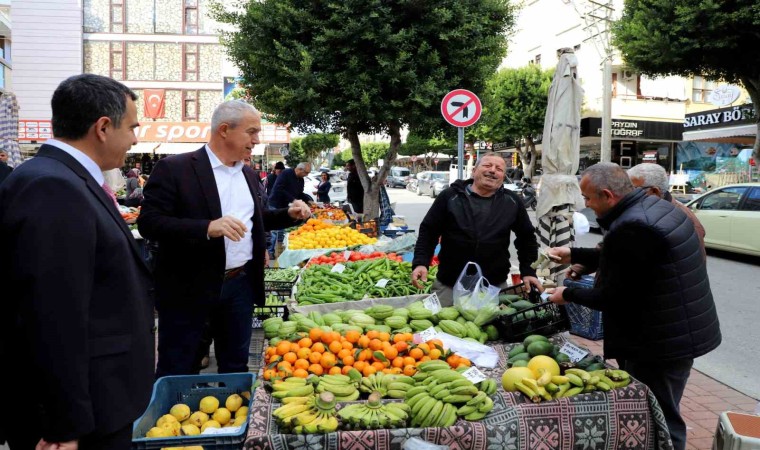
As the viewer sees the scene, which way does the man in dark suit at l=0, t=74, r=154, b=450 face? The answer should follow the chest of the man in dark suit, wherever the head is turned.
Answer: to the viewer's right

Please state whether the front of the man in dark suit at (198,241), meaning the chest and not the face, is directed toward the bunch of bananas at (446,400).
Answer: yes

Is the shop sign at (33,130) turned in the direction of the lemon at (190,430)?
yes

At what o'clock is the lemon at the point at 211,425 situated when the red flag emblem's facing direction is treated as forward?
The lemon is roughly at 12 o'clock from the red flag emblem.

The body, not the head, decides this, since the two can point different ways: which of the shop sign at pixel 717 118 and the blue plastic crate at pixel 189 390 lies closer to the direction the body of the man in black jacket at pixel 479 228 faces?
the blue plastic crate

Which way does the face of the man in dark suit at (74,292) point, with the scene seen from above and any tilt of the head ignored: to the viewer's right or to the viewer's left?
to the viewer's right

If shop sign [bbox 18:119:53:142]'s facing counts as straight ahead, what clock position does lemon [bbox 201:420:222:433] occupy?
The lemon is roughly at 12 o'clock from the shop sign.

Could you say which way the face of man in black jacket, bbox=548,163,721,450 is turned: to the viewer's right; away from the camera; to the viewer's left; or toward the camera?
to the viewer's left

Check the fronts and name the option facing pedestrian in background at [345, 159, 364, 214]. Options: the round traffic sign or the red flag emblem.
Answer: the red flag emblem

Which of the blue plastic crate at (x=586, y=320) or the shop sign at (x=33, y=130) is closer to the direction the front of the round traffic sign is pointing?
the blue plastic crate

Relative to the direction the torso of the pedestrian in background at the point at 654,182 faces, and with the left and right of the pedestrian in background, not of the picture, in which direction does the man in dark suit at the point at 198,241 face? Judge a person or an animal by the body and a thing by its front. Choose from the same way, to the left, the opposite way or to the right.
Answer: the opposite way

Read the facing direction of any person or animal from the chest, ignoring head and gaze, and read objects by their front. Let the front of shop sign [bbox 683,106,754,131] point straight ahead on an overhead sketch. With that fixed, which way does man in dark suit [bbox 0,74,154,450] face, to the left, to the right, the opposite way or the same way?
the opposite way
